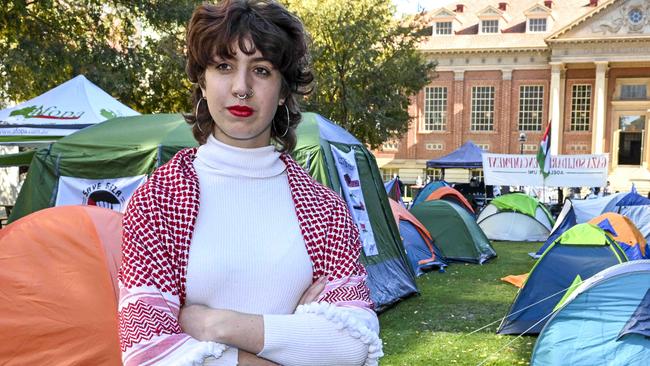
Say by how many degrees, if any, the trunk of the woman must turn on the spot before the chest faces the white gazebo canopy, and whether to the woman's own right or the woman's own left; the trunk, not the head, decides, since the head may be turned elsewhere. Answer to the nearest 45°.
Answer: approximately 180°

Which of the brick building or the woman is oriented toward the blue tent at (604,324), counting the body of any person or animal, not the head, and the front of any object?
the brick building

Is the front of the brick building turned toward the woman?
yes

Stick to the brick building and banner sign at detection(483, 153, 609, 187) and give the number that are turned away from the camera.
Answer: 1

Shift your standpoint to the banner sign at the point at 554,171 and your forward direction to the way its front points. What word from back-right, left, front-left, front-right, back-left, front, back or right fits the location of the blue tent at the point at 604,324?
back

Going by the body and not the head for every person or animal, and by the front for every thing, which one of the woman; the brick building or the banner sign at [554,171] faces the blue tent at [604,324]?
the brick building

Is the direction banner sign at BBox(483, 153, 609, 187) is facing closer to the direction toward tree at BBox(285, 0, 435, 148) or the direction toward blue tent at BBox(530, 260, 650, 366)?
the tree

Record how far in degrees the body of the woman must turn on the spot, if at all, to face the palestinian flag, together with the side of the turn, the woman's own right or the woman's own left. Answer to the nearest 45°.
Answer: approximately 135° to the woman's own left

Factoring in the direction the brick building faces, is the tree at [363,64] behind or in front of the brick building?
in front

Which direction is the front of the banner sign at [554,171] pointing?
away from the camera

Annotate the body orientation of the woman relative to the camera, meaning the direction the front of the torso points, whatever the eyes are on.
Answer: toward the camera

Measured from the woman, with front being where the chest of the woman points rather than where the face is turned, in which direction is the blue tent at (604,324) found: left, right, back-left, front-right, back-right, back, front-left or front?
back-left

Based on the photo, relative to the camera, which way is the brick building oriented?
toward the camera
